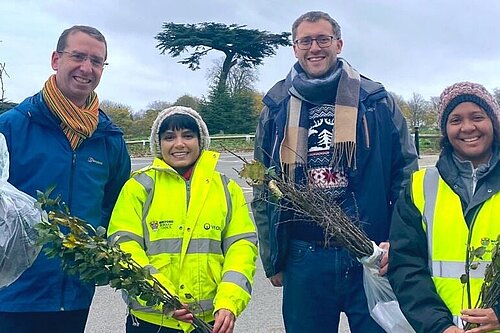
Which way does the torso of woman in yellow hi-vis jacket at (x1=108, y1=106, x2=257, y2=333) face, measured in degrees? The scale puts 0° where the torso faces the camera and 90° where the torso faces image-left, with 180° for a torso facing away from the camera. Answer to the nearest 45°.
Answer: approximately 0°

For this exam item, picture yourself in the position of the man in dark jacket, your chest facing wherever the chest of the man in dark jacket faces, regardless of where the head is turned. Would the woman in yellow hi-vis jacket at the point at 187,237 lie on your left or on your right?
on your right

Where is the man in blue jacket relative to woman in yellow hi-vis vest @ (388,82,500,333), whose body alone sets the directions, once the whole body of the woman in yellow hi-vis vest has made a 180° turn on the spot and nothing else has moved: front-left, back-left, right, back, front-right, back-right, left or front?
left

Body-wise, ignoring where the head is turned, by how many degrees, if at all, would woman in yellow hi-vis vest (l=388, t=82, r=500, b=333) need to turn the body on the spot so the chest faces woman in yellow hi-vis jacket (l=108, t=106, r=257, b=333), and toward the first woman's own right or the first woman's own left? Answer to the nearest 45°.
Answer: approximately 90° to the first woman's own right

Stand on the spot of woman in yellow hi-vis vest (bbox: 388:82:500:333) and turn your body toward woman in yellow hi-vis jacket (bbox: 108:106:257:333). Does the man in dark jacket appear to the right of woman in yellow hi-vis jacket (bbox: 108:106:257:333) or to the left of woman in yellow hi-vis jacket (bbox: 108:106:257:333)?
right

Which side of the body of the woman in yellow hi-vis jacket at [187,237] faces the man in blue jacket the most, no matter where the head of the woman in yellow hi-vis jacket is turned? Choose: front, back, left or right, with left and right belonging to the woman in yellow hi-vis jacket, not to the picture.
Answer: right
